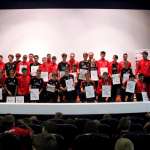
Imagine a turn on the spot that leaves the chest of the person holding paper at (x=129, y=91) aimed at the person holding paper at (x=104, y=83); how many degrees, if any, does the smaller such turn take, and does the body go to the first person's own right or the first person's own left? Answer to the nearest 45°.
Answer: approximately 90° to the first person's own right

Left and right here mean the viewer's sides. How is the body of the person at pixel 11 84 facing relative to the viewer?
facing the viewer

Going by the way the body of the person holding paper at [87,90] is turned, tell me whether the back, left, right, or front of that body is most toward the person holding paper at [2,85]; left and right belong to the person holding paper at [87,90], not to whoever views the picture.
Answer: right

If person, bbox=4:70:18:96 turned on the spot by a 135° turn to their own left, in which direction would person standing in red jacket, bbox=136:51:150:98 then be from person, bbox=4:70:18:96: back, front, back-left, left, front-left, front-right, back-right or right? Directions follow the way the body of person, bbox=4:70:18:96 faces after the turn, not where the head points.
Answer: front-right

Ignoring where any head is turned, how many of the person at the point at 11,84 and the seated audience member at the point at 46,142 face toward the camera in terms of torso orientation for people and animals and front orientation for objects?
1

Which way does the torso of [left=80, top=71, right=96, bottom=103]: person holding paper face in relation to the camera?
toward the camera

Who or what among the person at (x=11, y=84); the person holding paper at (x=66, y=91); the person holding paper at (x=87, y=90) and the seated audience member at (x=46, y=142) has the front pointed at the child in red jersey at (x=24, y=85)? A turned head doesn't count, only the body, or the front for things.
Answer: the seated audience member

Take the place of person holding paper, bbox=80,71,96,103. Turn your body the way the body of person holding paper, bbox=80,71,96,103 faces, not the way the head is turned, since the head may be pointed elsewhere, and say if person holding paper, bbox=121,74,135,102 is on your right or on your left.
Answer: on your left

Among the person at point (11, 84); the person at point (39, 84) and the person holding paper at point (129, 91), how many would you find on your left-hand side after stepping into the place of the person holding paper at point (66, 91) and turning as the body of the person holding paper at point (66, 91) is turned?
1

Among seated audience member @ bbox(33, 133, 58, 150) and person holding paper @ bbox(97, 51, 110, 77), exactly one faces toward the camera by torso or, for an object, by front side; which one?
the person holding paper

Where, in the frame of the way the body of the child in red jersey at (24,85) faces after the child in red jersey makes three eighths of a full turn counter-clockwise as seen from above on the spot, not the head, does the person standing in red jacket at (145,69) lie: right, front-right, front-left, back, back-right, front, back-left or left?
front-right

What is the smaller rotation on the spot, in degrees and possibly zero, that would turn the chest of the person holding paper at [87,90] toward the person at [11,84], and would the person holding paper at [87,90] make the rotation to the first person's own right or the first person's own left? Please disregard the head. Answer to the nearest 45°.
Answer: approximately 90° to the first person's own right

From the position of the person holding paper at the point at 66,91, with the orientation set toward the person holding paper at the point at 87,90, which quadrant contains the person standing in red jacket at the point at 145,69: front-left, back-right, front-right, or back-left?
front-left

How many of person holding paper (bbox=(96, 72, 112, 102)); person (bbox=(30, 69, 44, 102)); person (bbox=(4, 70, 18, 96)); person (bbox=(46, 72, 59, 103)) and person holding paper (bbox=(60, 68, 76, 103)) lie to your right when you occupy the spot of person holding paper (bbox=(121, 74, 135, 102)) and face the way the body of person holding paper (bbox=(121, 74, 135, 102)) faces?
5

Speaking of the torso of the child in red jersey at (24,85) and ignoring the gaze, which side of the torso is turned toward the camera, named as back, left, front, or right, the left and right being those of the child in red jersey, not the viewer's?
front

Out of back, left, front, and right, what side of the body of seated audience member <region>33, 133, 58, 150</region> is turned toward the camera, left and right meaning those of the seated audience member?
back
